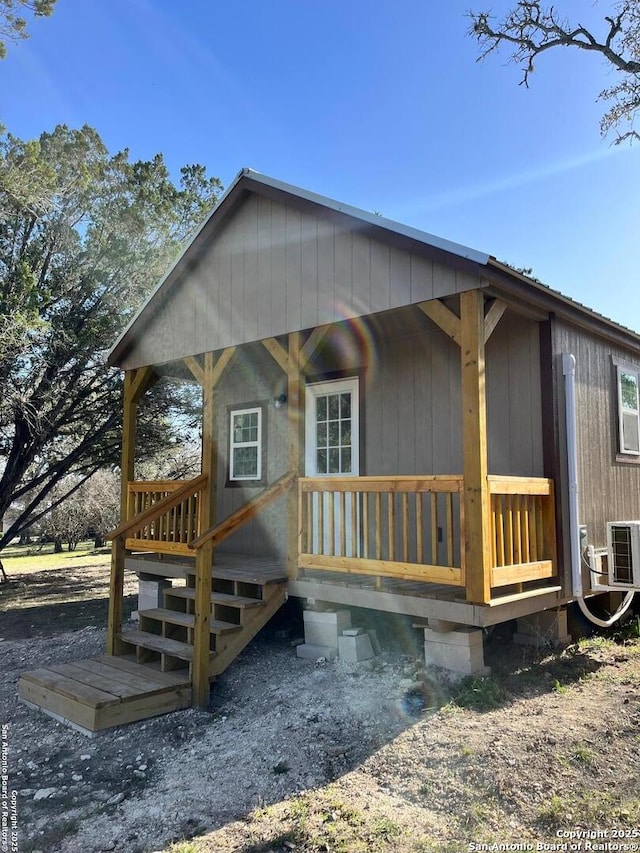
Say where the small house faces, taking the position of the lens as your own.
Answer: facing the viewer and to the left of the viewer

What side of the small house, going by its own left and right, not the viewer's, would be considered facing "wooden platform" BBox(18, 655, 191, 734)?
front

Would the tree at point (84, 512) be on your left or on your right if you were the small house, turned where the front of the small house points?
on your right

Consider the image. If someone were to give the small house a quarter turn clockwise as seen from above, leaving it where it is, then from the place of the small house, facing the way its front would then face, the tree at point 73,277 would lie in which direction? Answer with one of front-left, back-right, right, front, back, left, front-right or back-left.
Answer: front
